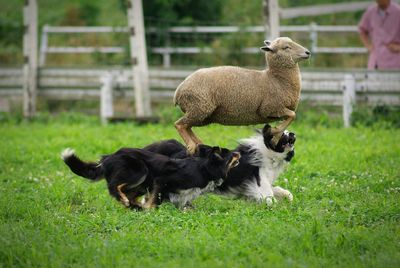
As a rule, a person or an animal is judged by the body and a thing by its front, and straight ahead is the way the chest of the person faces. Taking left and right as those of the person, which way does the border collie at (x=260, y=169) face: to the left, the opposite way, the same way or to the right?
to the left

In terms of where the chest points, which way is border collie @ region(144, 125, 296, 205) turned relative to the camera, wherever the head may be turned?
to the viewer's right

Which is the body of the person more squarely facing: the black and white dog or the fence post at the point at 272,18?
the black and white dog

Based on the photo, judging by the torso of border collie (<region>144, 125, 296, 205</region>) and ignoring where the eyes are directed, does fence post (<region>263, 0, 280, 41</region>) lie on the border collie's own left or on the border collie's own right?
on the border collie's own left

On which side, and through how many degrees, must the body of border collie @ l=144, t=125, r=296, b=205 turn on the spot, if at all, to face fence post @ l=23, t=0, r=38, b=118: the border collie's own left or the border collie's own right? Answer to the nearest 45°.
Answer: approximately 135° to the border collie's own left

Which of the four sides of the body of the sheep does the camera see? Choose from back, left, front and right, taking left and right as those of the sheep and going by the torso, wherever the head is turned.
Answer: right

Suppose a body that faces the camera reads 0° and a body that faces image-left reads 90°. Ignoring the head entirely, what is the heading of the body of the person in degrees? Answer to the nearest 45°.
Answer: approximately 0°

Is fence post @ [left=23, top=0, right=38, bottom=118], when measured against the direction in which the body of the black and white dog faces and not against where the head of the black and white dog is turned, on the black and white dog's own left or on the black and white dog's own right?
on the black and white dog's own left

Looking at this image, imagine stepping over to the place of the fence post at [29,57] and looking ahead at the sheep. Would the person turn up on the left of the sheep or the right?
left

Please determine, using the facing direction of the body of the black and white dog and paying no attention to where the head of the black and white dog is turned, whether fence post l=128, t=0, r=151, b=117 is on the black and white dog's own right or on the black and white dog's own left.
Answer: on the black and white dog's own left
